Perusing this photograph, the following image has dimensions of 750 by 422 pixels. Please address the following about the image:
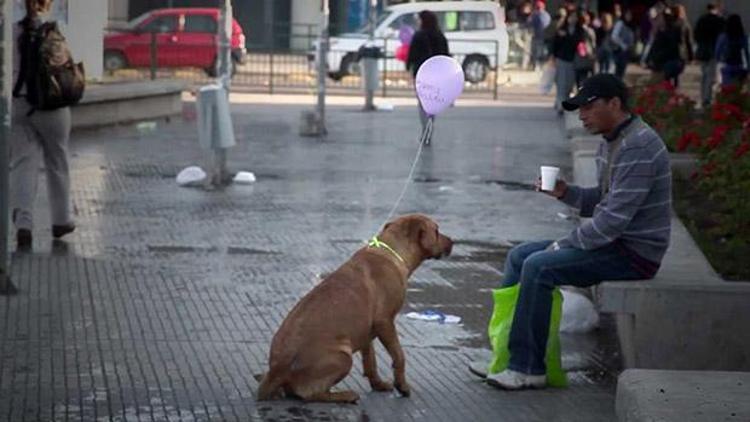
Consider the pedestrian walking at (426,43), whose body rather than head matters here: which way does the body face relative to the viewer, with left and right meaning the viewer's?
facing away from the viewer

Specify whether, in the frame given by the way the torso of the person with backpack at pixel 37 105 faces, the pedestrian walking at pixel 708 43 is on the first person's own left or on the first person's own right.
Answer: on the first person's own right

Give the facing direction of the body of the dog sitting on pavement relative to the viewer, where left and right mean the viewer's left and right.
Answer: facing to the right of the viewer

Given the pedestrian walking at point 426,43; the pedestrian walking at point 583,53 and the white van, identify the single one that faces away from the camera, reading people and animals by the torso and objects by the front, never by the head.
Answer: the pedestrian walking at point 426,43

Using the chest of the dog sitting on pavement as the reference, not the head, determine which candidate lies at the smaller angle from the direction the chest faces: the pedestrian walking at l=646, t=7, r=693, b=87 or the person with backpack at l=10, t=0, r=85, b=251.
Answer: the pedestrian walking

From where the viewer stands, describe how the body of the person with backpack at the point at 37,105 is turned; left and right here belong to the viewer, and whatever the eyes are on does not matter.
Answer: facing away from the viewer and to the left of the viewer

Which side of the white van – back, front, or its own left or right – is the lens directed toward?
left

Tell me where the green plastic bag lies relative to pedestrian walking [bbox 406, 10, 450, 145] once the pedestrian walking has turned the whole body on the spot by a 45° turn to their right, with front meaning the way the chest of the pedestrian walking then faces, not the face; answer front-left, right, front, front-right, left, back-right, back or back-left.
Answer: back-right
